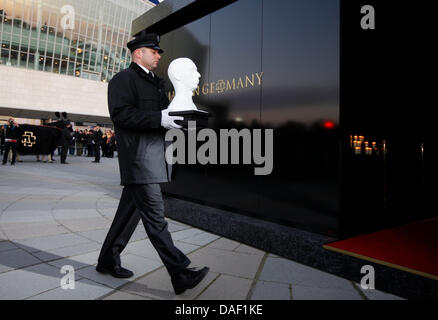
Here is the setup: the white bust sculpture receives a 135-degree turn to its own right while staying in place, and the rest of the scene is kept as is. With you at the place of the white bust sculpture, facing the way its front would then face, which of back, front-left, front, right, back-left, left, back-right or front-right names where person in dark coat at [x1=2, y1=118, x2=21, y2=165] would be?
right

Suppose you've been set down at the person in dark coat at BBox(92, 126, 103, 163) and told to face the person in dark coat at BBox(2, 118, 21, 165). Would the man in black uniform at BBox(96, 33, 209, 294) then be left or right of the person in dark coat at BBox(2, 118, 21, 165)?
left

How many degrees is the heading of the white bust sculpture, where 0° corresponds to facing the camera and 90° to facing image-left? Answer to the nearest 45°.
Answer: approximately 270°

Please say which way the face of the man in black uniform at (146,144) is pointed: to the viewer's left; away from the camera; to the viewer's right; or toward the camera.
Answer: to the viewer's right
